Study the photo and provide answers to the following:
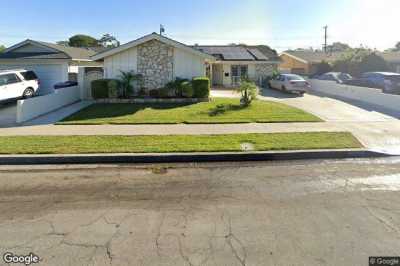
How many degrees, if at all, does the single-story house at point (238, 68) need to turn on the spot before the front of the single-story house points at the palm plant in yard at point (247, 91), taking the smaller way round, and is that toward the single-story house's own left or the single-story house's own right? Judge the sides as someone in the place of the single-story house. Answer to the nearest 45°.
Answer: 0° — it already faces it

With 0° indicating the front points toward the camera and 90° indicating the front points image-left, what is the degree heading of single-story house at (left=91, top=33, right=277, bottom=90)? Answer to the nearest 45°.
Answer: approximately 0°

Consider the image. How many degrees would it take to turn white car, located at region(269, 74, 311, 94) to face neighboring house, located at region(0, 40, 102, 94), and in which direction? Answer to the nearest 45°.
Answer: approximately 45° to its left

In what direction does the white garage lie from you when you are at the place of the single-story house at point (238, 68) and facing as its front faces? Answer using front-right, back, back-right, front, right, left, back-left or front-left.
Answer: front-right
